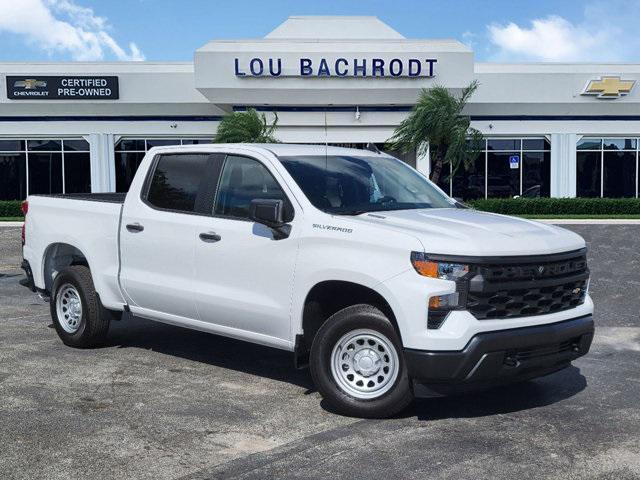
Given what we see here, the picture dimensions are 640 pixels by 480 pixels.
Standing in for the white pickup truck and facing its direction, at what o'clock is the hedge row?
The hedge row is roughly at 8 o'clock from the white pickup truck.

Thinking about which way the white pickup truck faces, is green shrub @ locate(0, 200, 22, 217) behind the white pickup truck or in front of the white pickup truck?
behind

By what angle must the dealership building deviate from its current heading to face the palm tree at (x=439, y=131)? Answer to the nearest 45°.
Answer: approximately 45° to its left

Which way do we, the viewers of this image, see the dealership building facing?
facing the viewer

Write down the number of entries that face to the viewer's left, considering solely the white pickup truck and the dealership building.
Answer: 0

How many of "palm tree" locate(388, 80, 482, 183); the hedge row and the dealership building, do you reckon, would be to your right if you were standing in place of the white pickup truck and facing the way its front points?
0

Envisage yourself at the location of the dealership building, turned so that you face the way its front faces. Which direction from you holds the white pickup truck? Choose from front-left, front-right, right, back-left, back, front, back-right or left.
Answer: front

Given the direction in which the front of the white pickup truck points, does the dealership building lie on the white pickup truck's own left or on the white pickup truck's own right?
on the white pickup truck's own left

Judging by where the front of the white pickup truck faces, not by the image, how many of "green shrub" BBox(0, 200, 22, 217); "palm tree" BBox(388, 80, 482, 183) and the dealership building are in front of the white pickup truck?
0

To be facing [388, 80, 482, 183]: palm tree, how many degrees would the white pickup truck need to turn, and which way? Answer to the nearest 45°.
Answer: approximately 135° to its left
